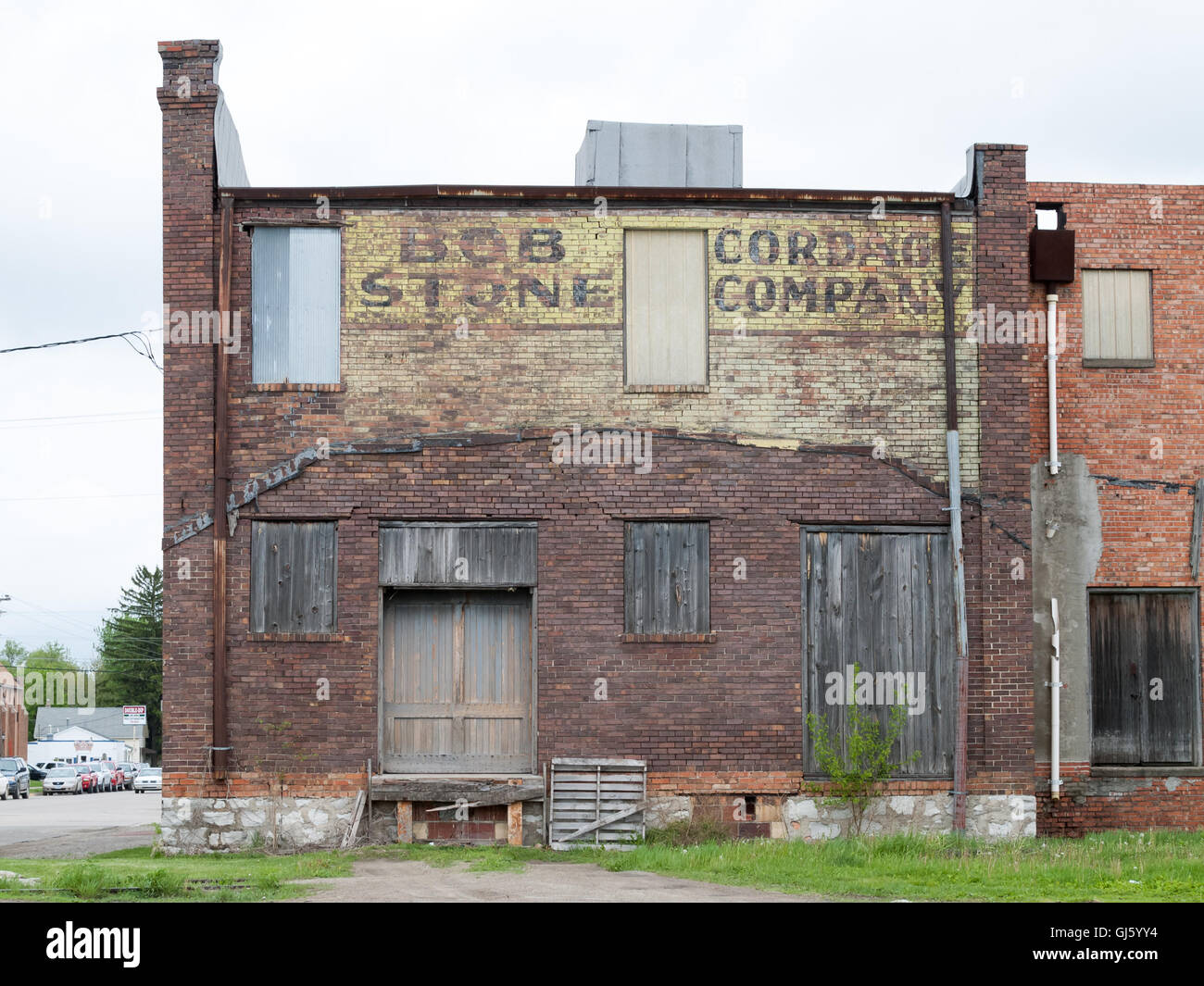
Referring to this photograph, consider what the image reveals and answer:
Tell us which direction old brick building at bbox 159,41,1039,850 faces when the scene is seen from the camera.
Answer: facing the viewer

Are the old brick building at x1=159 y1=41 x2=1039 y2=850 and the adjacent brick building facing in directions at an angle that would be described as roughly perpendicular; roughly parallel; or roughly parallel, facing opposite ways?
roughly parallel

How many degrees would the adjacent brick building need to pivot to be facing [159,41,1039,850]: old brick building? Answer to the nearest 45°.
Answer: approximately 45° to its right

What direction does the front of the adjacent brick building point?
toward the camera

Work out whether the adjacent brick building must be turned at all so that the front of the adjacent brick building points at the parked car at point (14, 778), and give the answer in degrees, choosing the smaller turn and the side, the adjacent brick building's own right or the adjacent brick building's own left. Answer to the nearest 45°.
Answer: approximately 135° to the adjacent brick building's own right

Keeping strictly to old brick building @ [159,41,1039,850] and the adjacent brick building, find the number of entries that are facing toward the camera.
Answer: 2
